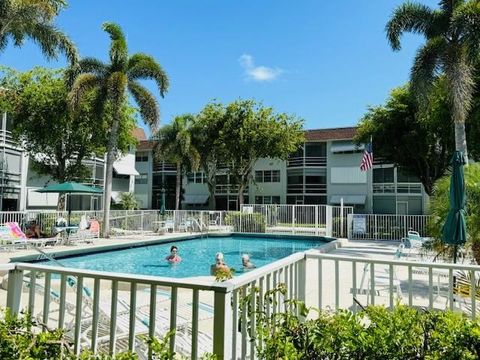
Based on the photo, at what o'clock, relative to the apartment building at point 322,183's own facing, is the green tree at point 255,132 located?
The green tree is roughly at 1 o'clock from the apartment building.

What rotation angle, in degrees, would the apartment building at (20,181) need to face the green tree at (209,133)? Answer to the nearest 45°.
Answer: approximately 45° to its left

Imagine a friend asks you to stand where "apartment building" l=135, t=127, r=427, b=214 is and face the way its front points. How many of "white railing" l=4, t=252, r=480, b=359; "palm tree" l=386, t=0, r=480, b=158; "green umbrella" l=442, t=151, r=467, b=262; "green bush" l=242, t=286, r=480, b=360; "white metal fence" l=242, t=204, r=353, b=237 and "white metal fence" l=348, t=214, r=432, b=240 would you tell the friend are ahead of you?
6

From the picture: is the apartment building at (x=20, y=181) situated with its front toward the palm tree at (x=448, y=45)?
yes

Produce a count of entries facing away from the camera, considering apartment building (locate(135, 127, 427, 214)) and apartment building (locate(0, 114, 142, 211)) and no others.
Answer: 0

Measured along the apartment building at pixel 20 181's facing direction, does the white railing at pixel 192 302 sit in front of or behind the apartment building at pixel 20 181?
in front

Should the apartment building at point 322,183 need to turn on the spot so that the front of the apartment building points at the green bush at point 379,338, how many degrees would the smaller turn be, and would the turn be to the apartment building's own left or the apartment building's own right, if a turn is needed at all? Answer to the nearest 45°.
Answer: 0° — it already faces it

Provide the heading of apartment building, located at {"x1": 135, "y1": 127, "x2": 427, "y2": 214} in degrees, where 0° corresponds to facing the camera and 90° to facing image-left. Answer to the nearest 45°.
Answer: approximately 0°

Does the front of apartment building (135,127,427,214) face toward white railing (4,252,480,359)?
yes

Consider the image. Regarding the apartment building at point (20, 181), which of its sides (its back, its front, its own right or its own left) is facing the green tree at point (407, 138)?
front

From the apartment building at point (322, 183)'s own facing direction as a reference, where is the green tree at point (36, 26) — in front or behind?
in front

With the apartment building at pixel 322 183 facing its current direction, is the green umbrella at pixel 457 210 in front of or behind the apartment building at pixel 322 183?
in front

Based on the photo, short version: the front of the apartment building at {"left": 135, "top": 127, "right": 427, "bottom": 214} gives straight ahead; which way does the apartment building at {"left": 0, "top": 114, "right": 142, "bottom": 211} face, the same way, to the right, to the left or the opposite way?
to the left

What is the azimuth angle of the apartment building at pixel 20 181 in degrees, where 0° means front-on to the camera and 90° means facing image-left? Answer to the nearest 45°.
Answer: approximately 315°

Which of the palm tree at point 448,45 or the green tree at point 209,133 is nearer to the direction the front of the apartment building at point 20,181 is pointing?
the palm tree
